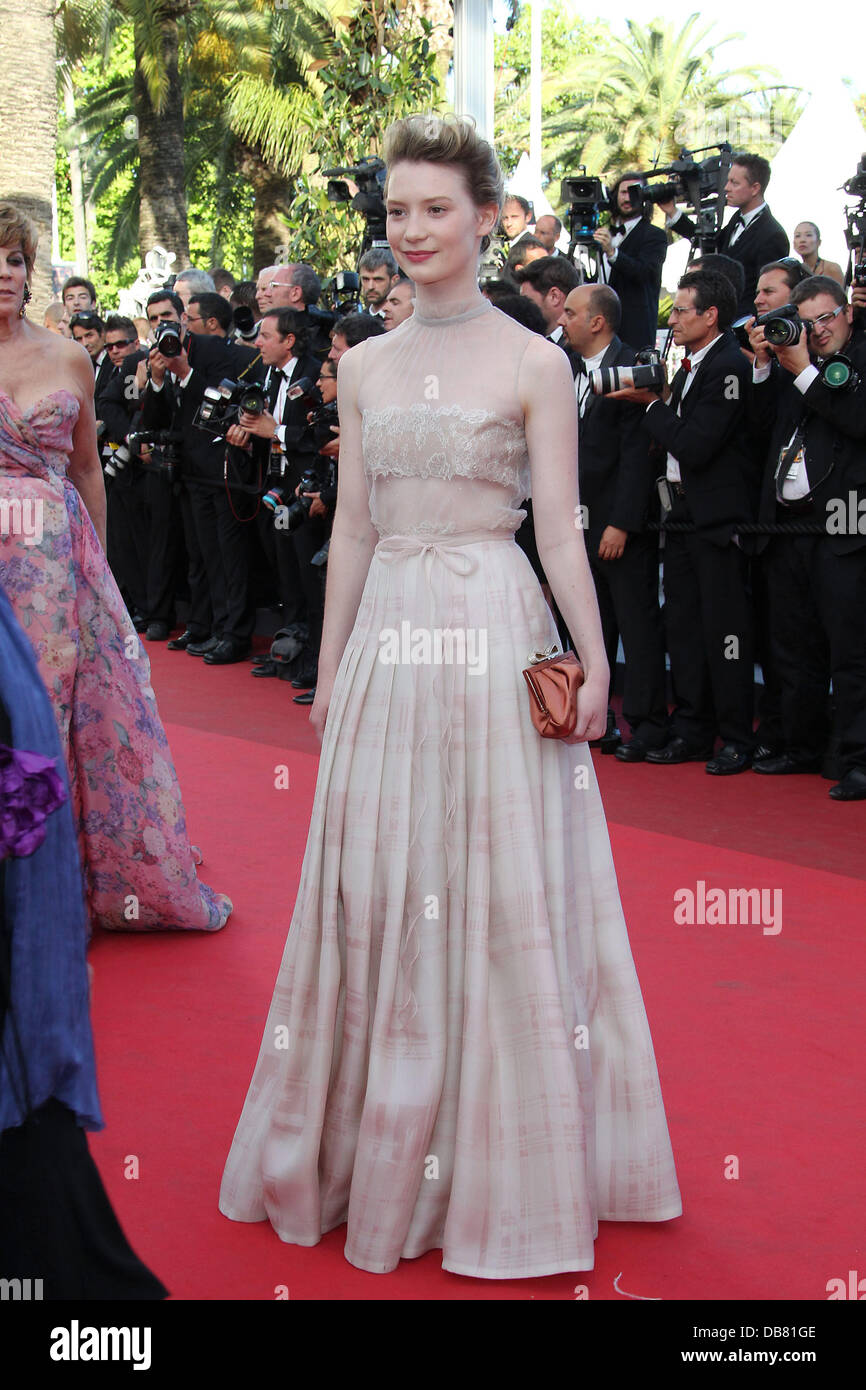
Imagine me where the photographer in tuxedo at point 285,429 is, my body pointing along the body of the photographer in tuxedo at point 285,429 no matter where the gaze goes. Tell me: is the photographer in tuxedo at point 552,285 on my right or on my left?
on my left

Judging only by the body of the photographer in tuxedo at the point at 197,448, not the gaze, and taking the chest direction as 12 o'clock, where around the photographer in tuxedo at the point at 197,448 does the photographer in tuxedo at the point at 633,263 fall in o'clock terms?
the photographer in tuxedo at the point at 633,263 is roughly at 8 o'clock from the photographer in tuxedo at the point at 197,448.

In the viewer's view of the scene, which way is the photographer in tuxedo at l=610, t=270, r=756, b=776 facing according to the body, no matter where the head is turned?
to the viewer's left

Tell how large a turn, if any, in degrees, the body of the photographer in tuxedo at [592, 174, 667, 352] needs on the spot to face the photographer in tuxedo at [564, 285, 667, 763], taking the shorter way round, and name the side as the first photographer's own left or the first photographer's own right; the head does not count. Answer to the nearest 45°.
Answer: approximately 45° to the first photographer's own left

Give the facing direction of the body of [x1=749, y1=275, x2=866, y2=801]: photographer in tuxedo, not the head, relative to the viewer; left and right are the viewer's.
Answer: facing the viewer and to the left of the viewer

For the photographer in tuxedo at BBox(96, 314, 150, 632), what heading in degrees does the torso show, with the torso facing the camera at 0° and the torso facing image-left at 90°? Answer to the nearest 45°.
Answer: approximately 45°

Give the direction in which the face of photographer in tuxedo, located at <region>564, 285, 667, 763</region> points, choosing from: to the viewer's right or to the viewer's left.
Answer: to the viewer's left

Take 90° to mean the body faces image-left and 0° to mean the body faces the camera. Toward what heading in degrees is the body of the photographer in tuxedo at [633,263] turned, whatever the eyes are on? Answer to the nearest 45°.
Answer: approximately 45°
